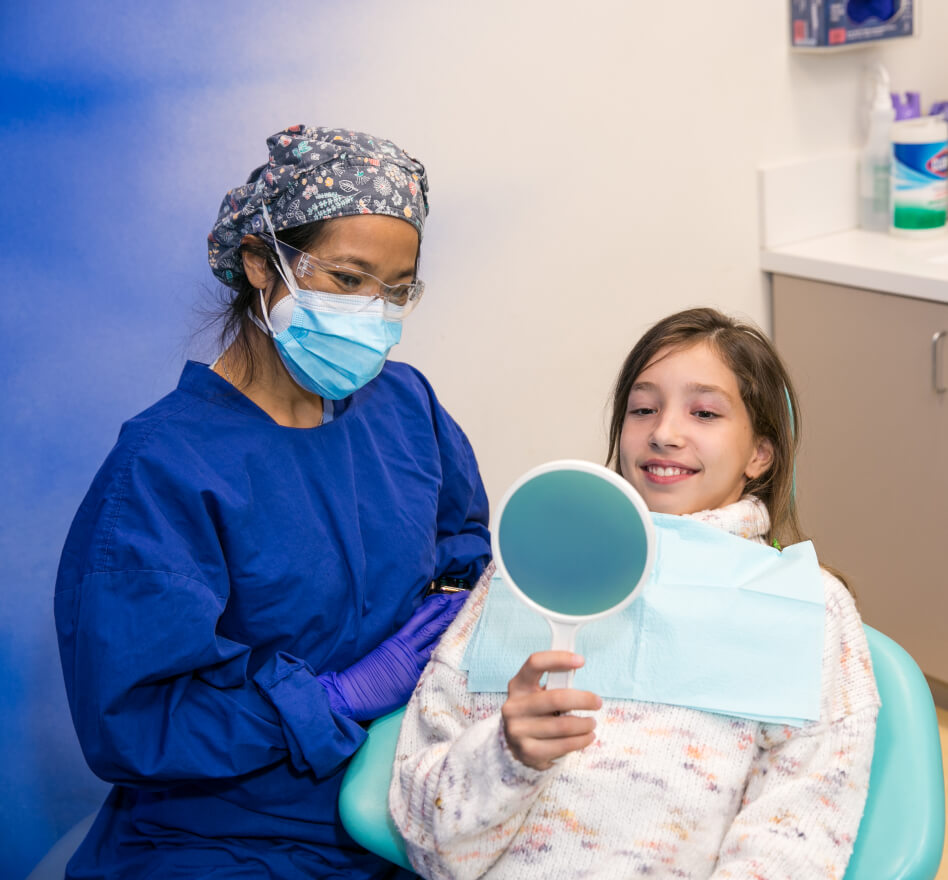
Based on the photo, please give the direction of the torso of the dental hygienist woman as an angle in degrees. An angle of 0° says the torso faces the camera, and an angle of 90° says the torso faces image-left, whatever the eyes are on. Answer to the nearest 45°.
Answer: approximately 315°

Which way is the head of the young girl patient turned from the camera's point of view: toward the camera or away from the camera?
toward the camera

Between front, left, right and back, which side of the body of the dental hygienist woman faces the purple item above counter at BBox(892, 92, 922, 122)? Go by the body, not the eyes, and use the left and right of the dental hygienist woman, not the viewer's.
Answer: left

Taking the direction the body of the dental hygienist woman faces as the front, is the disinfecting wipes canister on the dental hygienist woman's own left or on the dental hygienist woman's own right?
on the dental hygienist woman's own left

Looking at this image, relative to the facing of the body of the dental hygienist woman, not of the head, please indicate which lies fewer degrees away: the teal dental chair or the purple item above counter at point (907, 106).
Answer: the teal dental chair

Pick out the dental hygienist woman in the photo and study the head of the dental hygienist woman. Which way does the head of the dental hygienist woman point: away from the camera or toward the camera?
toward the camera

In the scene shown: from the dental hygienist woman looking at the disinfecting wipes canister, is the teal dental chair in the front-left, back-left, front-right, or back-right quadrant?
front-right
